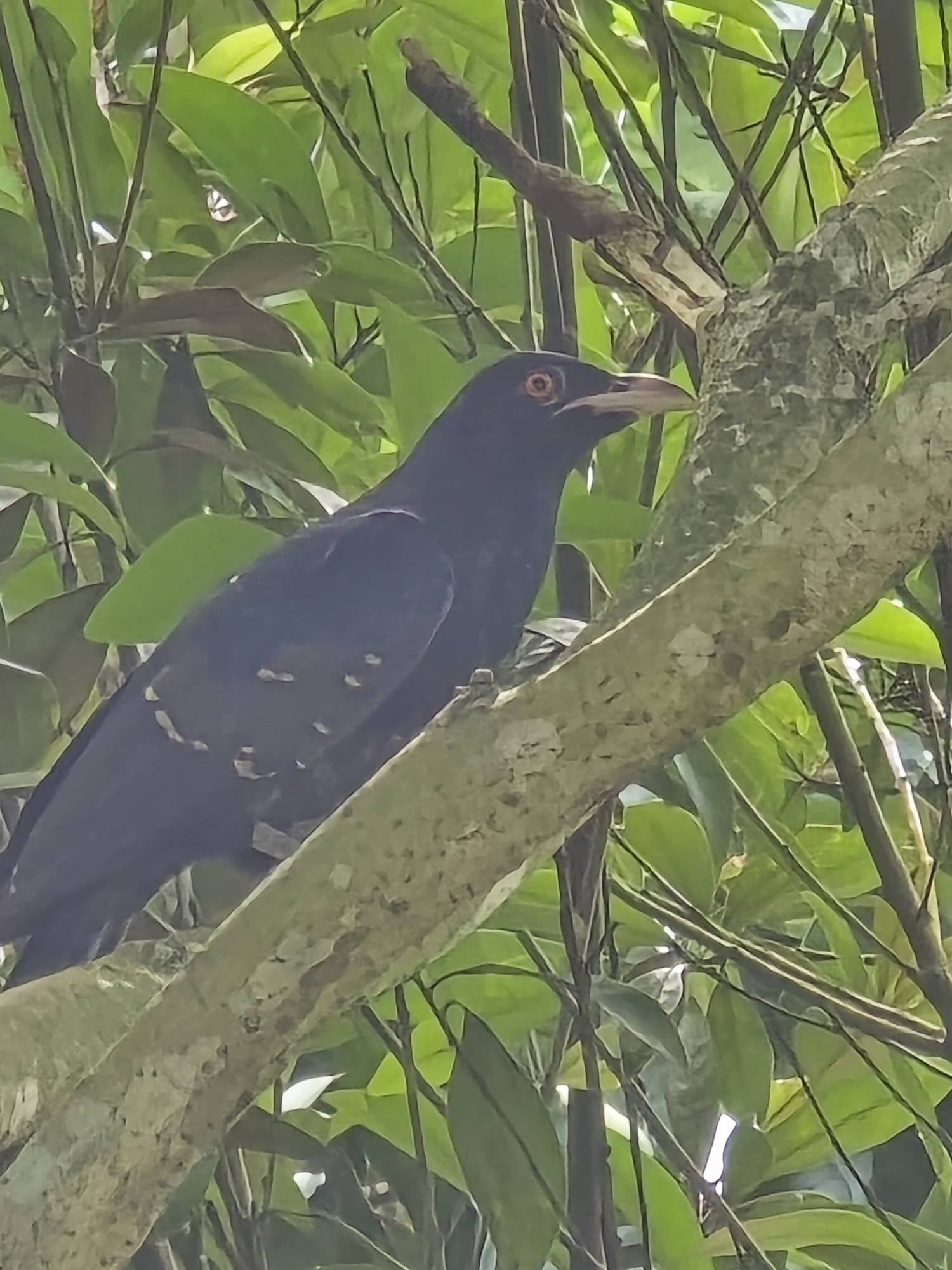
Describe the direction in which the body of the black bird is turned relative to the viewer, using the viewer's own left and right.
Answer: facing to the right of the viewer

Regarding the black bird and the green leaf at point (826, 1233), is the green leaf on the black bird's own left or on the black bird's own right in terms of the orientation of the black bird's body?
on the black bird's own left
